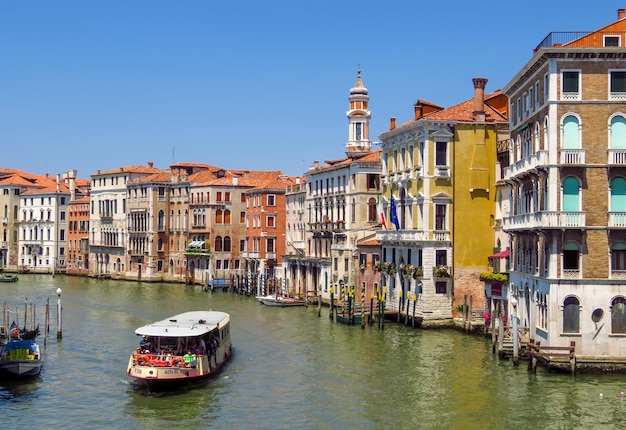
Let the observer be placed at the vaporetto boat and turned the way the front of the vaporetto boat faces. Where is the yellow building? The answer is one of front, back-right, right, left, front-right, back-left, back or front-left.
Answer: back

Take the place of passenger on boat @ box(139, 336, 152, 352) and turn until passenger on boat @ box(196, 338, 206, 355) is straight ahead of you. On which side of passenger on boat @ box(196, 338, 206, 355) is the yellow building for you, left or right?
left

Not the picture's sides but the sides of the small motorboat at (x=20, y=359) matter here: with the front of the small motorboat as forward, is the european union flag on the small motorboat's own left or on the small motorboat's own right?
on the small motorboat's own left

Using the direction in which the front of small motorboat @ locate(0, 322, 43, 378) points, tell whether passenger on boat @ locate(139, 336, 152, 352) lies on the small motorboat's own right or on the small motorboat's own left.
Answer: on the small motorboat's own left

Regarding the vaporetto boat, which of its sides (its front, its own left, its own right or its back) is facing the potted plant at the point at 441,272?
back

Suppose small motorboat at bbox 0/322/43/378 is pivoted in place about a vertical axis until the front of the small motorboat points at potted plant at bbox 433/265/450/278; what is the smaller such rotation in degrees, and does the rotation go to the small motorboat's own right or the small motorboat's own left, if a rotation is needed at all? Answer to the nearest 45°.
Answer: approximately 90° to the small motorboat's own left

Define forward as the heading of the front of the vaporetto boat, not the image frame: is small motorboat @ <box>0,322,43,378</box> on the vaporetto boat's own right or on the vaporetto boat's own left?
on the vaporetto boat's own right

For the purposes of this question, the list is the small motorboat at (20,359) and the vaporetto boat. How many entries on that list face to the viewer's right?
0

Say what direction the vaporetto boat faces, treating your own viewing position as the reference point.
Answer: facing the viewer and to the left of the viewer

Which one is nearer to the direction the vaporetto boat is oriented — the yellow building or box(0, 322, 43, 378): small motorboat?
the small motorboat

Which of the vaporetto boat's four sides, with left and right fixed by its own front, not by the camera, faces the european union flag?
back

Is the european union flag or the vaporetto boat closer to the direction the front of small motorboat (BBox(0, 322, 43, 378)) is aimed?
the vaporetto boat
